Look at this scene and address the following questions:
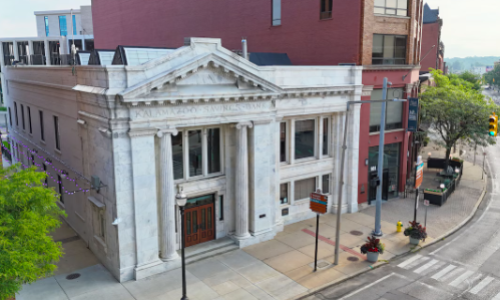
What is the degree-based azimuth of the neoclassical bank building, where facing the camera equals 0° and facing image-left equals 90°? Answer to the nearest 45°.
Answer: approximately 315°

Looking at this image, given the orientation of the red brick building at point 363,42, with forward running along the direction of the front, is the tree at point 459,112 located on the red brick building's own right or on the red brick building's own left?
on the red brick building's own left

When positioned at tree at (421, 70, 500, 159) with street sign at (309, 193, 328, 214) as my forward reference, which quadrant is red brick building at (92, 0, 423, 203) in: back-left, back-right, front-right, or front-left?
front-right

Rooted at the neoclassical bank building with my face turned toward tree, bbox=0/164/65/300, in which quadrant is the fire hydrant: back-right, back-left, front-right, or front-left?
back-left

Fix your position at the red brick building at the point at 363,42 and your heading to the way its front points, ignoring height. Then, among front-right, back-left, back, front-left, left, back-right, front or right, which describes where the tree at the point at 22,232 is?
right

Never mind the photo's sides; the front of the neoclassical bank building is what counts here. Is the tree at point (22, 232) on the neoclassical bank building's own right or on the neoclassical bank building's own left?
on the neoclassical bank building's own right

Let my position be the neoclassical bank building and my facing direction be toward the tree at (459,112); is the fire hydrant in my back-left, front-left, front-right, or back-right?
front-right

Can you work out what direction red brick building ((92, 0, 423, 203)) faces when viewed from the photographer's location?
facing the viewer and to the right of the viewer

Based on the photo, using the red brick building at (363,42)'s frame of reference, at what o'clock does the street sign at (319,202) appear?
The street sign is roughly at 2 o'clock from the red brick building.

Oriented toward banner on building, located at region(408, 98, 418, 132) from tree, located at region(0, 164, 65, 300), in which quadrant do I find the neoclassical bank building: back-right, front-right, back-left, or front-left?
front-left

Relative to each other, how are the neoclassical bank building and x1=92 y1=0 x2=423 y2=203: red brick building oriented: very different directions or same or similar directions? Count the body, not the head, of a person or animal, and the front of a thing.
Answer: same or similar directions

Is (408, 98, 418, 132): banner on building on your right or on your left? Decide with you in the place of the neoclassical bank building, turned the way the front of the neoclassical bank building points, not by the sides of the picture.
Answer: on your left

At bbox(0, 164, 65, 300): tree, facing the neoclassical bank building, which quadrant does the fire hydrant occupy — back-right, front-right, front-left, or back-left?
front-right

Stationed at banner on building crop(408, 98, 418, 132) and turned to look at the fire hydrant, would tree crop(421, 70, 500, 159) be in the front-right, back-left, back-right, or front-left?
back-left

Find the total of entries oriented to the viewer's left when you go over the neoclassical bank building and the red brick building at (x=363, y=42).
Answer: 0
